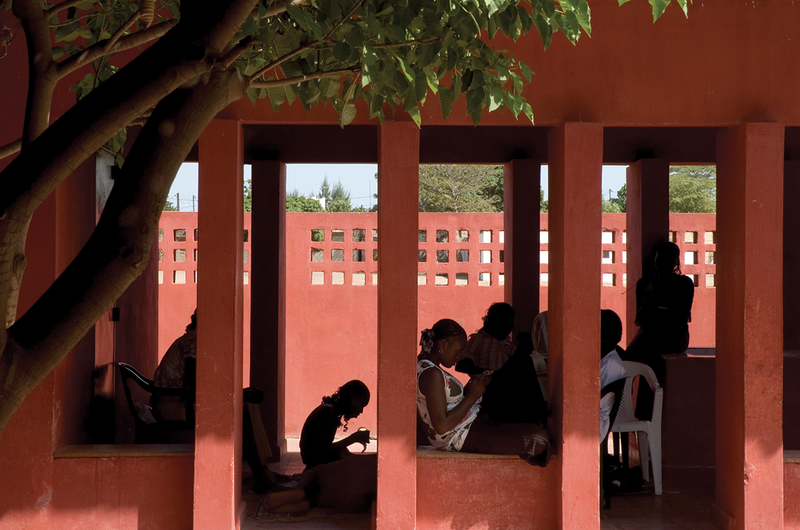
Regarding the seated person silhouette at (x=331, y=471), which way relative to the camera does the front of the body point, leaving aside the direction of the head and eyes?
to the viewer's right

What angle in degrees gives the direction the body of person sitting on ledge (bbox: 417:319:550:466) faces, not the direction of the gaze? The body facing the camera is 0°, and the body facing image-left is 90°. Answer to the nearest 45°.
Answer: approximately 270°

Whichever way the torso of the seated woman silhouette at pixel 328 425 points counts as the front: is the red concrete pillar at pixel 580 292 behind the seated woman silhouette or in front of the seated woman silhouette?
in front

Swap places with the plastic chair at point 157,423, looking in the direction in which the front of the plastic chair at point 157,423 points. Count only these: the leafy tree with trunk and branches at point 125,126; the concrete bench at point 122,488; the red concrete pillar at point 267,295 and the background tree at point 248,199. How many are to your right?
2

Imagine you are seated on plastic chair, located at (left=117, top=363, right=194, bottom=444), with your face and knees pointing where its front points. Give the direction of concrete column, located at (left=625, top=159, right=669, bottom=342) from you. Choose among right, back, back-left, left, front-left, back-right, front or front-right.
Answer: front

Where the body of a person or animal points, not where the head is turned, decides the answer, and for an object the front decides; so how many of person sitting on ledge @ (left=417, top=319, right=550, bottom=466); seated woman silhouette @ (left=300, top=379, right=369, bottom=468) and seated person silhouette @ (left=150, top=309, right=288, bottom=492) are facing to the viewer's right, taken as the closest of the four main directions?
3

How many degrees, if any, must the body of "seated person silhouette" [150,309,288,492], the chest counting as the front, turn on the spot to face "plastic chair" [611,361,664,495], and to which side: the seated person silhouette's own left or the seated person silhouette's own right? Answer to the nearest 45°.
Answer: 0° — they already face it

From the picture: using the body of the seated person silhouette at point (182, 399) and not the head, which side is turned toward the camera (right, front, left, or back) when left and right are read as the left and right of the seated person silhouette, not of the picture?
right

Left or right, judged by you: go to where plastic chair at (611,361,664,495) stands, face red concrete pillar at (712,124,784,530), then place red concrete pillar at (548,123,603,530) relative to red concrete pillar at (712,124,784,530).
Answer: right

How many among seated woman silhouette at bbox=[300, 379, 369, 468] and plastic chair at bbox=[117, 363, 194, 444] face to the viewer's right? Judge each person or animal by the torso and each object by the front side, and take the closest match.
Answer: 2

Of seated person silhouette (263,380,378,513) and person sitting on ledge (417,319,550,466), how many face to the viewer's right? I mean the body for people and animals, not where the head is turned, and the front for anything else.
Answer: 2

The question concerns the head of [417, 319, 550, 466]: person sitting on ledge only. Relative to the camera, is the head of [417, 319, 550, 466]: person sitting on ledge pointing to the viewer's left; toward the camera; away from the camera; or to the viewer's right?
to the viewer's right

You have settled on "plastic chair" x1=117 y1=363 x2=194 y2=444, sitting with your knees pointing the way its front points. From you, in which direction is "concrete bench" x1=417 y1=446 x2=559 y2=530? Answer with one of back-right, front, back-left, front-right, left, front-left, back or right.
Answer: front-right

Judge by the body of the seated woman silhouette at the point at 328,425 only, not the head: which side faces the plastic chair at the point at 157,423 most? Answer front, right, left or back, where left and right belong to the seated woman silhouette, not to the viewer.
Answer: back

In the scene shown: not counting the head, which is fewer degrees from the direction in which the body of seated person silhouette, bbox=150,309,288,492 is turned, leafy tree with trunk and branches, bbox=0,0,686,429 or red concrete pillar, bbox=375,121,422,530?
the red concrete pillar

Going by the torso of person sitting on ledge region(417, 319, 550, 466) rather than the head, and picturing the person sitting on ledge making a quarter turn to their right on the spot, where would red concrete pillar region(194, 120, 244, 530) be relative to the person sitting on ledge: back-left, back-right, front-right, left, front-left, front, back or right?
right
